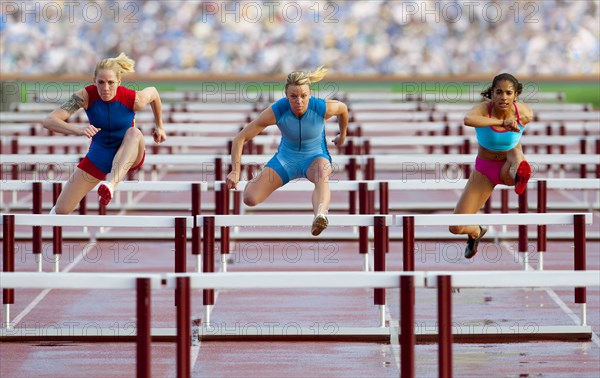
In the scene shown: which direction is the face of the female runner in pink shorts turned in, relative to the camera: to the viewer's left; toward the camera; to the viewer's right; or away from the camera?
toward the camera

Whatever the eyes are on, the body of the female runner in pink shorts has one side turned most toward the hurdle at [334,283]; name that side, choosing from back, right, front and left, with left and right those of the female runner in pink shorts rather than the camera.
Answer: front

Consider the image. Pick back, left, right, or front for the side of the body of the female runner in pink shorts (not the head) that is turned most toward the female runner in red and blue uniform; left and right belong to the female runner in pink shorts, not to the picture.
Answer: right

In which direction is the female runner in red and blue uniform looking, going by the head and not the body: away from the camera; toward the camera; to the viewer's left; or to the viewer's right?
toward the camera

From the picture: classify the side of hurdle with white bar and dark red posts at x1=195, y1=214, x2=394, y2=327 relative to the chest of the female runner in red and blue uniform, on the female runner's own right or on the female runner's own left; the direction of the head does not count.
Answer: on the female runner's own left

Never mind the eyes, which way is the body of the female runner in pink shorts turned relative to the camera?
toward the camera

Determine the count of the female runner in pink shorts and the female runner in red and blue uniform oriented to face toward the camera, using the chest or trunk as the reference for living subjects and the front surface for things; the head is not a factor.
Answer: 2

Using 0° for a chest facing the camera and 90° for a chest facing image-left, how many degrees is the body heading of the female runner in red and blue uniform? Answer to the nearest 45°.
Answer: approximately 0°

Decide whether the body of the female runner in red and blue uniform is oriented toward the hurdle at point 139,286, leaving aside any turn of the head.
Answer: yes

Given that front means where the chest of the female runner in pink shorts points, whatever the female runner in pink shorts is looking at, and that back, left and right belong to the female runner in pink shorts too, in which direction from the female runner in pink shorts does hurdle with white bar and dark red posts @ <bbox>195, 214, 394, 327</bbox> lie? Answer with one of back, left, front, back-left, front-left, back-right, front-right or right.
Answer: front-right
